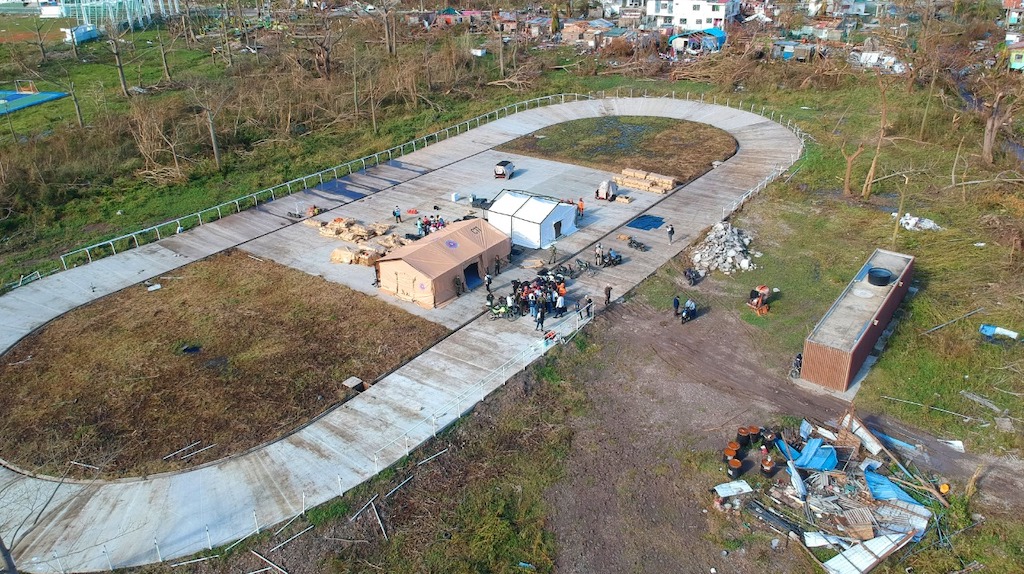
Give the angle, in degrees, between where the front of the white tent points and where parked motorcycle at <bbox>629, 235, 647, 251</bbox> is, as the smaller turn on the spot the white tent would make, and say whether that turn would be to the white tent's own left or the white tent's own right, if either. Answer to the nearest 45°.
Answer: approximately 45° to the white tent's own left

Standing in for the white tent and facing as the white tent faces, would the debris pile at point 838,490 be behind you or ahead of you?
ahead

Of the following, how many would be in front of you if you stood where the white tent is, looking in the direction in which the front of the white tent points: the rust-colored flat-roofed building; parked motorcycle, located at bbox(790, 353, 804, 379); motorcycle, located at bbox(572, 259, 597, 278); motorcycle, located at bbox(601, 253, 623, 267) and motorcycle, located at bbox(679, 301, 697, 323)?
5

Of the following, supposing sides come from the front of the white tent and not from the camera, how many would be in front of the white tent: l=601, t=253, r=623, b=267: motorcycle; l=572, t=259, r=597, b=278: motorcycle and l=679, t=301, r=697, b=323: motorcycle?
3

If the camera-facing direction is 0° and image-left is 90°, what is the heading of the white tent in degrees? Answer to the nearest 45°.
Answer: approximately 315°

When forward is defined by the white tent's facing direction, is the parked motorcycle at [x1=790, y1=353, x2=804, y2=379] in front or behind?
in front

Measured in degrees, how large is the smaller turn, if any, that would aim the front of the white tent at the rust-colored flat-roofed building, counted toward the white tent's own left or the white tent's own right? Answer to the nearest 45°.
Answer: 0° — it already faces it

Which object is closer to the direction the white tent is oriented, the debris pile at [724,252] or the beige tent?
the debris pile

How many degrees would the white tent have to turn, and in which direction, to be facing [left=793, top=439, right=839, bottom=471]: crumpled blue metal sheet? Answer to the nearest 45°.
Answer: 0° — it already faces it

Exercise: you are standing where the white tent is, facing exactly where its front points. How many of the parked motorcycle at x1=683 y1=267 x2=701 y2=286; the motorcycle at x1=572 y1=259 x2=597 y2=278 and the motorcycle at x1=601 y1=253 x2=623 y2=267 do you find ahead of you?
3

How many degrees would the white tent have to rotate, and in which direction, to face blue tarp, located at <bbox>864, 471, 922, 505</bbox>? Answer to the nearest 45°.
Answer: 0° — it already faces it

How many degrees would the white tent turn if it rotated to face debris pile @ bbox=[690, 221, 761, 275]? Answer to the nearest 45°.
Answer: approximately 45° to its left

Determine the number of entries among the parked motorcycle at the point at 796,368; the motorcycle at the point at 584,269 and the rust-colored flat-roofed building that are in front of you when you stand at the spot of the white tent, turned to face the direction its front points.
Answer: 3

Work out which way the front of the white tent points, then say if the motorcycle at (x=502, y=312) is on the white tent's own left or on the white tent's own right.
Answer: on the white tent's own right

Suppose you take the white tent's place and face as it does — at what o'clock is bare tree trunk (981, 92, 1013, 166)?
The bare tree trunk is roughly at 10 o'clock from the white tent.
